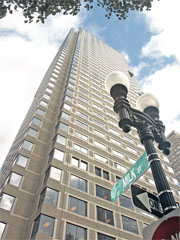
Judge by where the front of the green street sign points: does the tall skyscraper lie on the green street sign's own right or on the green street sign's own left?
on the green street sign's own right
